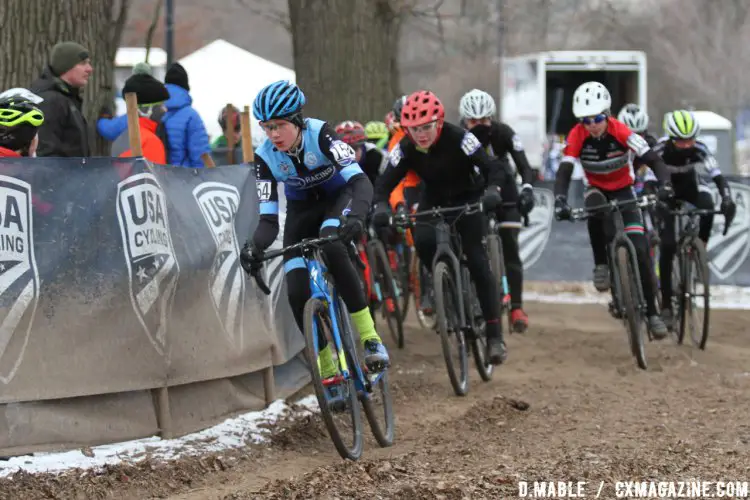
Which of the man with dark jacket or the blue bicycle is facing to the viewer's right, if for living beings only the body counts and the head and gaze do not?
the man with dark jacket

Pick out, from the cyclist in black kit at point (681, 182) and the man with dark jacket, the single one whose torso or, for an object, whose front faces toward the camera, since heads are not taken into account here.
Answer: the cyclist in black kit

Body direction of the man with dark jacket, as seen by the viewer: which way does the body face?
to the viewer's right

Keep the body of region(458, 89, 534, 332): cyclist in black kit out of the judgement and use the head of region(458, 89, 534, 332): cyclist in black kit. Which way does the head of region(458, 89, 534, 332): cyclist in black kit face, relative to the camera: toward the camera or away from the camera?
toward the camera

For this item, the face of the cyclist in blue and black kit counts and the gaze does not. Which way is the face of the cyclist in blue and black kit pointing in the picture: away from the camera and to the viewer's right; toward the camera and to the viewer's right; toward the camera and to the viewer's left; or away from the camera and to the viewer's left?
toward the camera and to the viewer's left

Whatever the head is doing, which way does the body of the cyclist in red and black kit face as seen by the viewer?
toward the camera

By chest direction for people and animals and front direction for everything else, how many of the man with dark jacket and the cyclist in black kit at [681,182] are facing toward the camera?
1

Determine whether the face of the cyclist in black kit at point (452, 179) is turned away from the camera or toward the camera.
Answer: toward the camera

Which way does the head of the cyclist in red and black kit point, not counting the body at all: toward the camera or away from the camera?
toward the camera

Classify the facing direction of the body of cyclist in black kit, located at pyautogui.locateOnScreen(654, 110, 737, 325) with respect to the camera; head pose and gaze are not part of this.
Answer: toward the camera

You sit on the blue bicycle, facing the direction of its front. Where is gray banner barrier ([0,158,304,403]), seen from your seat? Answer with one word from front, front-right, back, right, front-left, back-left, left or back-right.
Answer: right

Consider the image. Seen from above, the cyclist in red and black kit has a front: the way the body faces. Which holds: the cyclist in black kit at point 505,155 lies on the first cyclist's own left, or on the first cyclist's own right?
on the first cyclist's own right

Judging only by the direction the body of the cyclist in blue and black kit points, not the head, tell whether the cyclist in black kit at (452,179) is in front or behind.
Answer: behind
